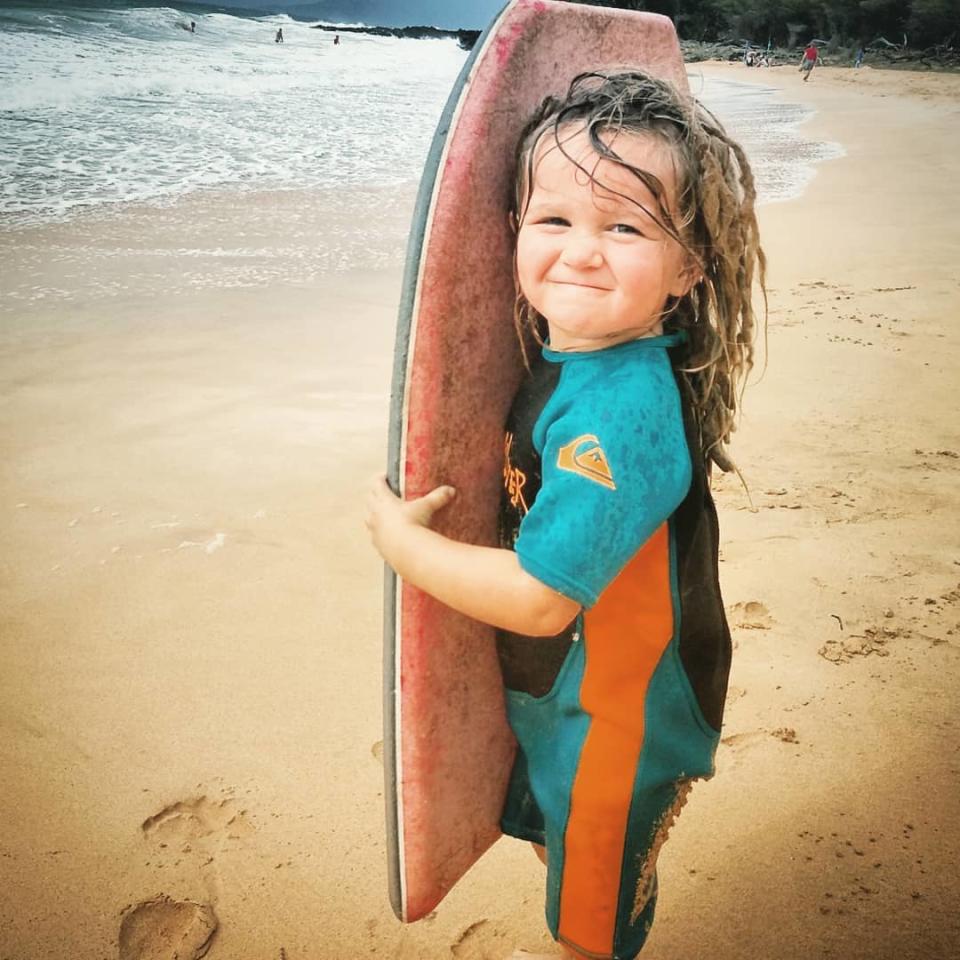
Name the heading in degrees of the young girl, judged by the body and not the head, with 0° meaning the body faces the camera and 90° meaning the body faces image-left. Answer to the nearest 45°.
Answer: approximately 90°
